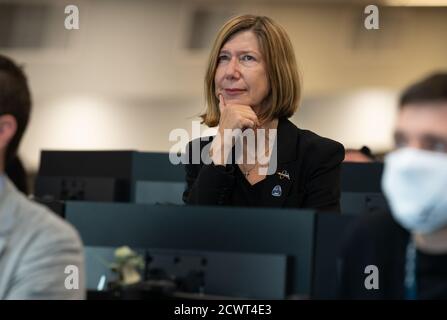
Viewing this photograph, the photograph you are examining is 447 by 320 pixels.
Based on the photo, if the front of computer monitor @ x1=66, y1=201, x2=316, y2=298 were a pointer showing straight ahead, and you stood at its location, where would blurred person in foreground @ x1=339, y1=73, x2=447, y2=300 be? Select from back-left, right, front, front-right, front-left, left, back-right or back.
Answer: back-right

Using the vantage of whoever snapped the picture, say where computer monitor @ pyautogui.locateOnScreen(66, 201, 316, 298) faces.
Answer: facing away from the viewer

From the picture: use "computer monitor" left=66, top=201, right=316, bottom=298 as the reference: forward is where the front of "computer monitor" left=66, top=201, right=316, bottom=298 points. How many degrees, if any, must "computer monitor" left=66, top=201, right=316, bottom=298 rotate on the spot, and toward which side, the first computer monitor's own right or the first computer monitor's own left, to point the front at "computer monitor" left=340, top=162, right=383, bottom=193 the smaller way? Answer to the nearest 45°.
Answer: approximately 45° to the first computer monitor's own right

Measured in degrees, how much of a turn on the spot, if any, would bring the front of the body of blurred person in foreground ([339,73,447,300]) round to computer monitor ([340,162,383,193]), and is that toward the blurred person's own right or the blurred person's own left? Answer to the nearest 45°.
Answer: approximately 135° to the blurred person's own right

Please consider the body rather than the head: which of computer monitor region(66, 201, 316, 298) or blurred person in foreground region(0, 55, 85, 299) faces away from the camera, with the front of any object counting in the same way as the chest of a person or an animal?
the computer monitor

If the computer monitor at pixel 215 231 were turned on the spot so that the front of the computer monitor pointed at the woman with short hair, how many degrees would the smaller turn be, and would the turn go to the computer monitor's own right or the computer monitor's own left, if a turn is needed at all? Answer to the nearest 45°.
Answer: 0° — it already faces them
